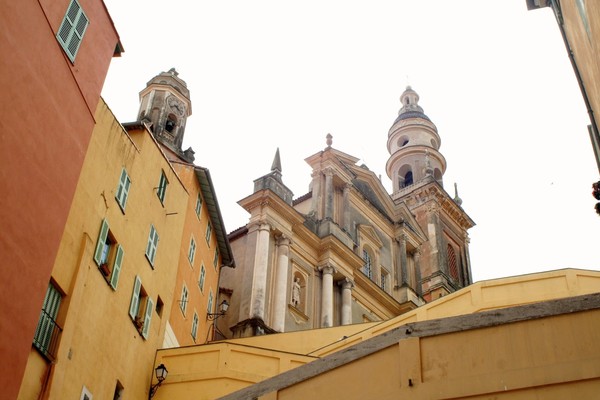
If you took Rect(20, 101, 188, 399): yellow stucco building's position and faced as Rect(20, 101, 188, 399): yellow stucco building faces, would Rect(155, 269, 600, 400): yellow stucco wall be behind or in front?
in front

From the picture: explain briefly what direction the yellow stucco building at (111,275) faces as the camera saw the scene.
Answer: facing the viewer and to the right of the viewer

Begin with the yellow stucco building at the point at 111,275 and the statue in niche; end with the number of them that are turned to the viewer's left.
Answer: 0

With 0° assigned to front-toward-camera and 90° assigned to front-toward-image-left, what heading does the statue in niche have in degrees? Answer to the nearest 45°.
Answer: approximately 315°

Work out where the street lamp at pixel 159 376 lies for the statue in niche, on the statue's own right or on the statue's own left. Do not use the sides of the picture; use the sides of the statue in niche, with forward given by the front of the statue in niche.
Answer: on the statue's own right
